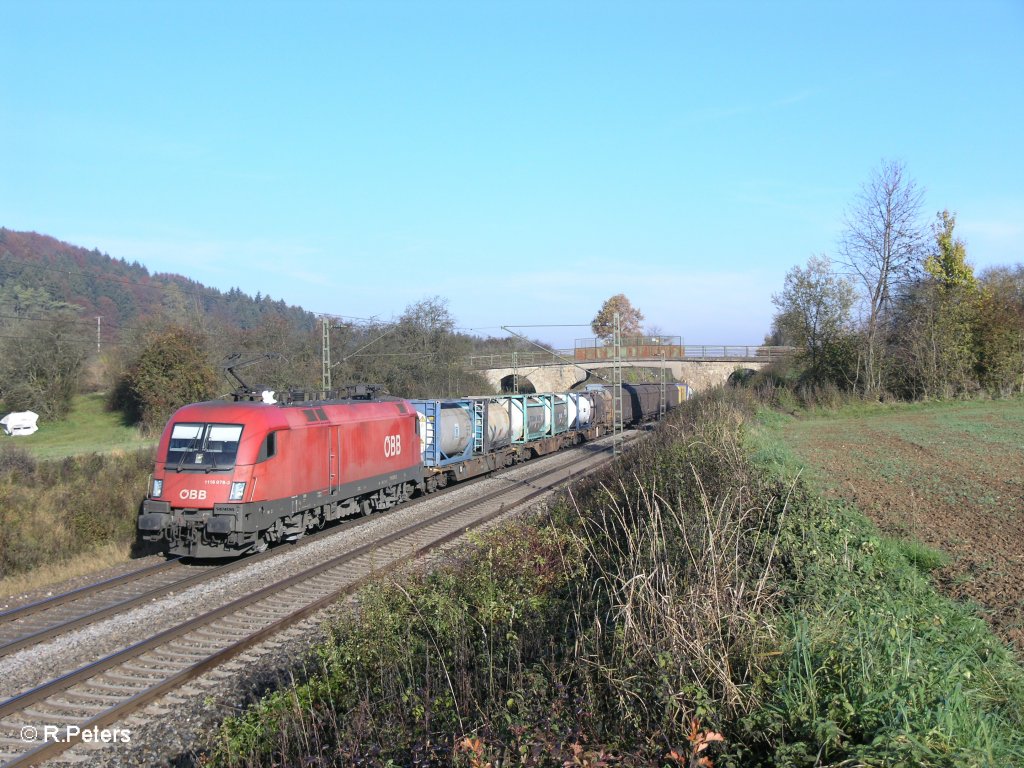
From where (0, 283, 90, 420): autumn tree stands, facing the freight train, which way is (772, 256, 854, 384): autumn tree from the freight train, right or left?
left

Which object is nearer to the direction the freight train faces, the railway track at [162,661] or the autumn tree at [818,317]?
the railway track

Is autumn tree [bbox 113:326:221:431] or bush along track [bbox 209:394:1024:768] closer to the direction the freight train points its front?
the bush along track

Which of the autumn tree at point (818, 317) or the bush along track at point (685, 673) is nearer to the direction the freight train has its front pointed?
the bush along track

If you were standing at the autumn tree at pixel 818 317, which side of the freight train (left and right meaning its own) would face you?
back

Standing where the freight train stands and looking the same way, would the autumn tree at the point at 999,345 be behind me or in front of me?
behind

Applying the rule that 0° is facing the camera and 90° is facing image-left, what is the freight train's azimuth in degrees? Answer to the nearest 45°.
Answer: approximately 45°

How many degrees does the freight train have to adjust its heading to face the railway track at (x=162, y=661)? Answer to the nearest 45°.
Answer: approximately 45° to its left

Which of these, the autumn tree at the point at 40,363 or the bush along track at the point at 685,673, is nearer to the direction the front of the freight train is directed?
the bush along track

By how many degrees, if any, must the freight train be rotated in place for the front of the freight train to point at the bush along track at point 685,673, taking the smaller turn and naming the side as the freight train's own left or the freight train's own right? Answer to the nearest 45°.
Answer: approximately 90° to the freight train's own left

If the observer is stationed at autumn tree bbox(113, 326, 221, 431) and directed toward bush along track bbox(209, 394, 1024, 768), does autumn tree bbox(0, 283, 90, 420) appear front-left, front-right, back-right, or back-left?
back-right

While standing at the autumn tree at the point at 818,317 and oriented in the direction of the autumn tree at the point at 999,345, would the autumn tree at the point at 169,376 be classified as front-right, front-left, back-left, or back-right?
back-right
